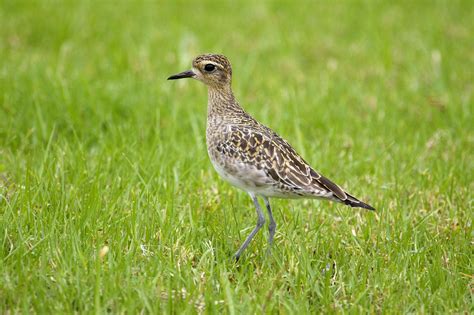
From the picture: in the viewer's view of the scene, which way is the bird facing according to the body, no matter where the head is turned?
to the viewer's left
